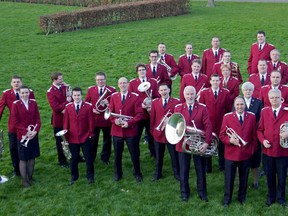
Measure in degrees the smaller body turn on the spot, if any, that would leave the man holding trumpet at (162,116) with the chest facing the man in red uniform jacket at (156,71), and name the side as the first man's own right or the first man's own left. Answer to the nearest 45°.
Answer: approximately 180°

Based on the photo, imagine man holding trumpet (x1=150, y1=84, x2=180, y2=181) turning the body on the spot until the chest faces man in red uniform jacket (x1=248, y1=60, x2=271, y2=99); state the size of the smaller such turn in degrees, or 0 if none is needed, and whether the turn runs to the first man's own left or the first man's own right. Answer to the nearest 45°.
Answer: approximately 135° to the first man's own left

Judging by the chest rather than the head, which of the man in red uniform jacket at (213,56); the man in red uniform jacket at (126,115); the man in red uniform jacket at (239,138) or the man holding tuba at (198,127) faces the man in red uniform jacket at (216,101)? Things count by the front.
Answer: the man in red uniform jacket at (213,56)

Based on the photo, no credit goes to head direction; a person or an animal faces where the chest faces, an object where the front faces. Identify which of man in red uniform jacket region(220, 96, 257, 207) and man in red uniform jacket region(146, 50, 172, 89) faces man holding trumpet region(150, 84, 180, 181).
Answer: man in red uniform jacket region(146, 50, 172, 89)

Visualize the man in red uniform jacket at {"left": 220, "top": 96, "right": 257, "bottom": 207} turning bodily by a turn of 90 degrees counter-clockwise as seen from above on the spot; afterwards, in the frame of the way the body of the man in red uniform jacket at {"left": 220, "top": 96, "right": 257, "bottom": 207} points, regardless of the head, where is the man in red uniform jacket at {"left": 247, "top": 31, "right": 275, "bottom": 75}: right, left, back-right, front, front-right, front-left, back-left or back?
left

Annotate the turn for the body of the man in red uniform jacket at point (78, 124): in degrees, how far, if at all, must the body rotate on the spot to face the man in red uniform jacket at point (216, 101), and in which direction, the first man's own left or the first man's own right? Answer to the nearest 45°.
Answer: approximately 90° to the first man's own left

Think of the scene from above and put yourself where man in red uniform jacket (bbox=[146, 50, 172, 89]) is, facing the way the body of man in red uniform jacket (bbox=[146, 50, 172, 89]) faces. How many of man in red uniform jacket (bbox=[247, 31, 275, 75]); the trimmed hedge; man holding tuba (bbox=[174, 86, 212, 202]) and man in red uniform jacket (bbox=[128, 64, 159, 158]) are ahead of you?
2

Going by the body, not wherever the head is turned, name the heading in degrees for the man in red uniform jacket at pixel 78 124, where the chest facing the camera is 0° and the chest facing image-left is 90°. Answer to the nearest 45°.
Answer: approximately 0°

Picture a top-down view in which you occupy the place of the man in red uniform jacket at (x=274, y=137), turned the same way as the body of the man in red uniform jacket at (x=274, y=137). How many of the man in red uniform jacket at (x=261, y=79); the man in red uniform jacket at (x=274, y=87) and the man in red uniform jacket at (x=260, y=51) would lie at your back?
3
